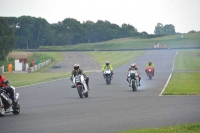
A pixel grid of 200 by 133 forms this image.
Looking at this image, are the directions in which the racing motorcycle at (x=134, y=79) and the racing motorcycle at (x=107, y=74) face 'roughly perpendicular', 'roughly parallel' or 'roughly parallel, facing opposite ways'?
roughly parallel

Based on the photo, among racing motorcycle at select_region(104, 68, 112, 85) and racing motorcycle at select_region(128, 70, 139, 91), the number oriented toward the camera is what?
2

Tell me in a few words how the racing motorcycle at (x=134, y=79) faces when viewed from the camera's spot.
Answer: facing the viewer

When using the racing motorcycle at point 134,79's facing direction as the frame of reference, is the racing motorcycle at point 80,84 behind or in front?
in front

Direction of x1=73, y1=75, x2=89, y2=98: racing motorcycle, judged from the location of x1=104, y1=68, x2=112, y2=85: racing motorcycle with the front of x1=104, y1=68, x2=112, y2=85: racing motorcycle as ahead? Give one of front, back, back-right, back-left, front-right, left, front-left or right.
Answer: front

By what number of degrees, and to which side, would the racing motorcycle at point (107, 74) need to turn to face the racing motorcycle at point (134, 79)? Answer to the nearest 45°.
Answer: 0° — it already faces it

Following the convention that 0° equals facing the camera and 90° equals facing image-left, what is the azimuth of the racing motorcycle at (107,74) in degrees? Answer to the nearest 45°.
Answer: approximately 0°
